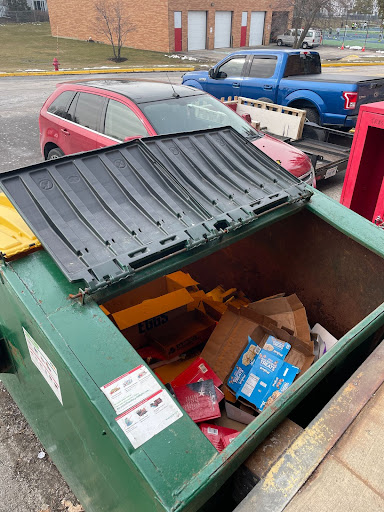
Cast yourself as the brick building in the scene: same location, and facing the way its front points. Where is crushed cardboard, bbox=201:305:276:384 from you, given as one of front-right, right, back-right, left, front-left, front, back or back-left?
front-right

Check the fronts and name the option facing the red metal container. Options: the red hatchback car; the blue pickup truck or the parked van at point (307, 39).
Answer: the red hatchback car

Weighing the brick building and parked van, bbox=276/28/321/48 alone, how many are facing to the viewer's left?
1

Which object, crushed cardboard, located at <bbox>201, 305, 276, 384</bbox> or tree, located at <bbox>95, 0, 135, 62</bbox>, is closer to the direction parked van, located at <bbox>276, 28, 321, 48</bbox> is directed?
the tree

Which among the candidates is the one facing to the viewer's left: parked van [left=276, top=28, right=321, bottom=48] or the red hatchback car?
the parked van

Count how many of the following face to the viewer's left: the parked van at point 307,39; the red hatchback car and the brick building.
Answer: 1

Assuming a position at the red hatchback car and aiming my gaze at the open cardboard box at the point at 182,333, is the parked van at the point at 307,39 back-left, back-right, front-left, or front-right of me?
back-left

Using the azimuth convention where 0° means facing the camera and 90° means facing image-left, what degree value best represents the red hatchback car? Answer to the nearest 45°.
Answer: approximately 315°

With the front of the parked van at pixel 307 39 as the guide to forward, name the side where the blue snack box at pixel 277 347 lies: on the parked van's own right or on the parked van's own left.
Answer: on the parked van's own left

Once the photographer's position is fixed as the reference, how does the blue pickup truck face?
facing away from the viewer and to the left of the viewer

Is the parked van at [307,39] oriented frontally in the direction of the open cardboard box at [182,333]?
no

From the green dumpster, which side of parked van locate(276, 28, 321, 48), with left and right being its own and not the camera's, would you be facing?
left

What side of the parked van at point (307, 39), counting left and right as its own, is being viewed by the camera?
left

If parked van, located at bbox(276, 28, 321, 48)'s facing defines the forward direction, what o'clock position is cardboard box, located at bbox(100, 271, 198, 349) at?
The cardboard box is roughly at 9 o'clock from the parked van.

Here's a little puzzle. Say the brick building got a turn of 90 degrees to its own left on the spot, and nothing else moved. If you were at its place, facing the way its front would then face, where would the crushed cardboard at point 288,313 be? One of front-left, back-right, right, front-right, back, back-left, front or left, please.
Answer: back-right

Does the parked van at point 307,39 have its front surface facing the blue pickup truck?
no

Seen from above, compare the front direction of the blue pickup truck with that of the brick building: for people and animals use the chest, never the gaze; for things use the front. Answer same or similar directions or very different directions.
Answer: very different directions

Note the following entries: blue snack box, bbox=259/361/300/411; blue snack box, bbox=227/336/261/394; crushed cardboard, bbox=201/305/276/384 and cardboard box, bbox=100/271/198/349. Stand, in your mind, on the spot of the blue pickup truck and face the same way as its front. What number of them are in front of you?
0

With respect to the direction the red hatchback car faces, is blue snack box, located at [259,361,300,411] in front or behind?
in front
